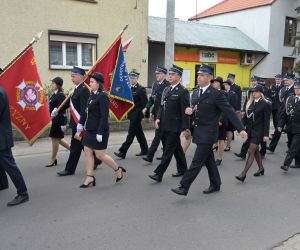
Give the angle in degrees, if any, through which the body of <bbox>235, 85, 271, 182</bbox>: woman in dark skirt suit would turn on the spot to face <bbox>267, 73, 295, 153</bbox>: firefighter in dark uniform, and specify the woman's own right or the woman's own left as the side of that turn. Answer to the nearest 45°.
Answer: approximately 135° to the woman's own right

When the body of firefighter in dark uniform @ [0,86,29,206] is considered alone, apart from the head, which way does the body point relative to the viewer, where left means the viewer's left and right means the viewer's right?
facing to the left of the viewer

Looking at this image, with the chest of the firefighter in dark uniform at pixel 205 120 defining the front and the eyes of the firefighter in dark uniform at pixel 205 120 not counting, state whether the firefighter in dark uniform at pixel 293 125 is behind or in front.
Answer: behind

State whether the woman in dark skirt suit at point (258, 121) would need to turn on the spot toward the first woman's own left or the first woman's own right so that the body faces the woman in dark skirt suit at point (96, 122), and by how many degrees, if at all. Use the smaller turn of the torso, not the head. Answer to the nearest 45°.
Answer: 0° — they already face them

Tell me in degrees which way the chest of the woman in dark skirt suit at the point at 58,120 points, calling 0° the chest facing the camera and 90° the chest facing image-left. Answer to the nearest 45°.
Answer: approximately 90°

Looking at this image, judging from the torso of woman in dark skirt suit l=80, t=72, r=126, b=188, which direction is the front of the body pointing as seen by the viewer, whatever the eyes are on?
to the viewer's left

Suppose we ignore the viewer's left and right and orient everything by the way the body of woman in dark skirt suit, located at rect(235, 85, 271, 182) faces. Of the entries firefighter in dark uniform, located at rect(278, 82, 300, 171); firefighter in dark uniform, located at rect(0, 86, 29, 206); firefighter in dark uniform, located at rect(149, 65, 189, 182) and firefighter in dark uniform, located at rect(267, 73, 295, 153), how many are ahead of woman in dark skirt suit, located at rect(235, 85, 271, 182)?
2

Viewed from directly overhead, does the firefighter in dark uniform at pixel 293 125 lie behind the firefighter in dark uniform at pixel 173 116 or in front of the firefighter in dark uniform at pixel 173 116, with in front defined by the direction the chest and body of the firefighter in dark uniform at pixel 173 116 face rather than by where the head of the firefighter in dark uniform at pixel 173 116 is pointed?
behind

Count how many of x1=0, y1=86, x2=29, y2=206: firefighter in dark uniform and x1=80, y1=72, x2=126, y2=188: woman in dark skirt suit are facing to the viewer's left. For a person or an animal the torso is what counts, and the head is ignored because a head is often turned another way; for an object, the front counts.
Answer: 2

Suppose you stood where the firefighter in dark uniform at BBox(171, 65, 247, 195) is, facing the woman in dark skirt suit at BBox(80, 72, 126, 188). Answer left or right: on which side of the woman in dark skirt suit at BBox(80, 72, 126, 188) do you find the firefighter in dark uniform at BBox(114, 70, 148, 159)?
right

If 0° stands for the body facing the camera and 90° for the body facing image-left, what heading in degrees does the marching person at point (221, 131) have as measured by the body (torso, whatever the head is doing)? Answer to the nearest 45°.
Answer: approximately 45°

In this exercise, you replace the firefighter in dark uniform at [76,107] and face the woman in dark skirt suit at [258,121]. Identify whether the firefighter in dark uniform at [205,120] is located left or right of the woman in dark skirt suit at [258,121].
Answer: right

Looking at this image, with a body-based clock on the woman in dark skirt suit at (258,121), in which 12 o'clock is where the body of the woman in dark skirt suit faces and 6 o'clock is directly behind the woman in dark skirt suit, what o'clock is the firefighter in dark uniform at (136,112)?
The firefighter in dark uniform is roughly at 2 o'clock from the woman in dark skirt suit.

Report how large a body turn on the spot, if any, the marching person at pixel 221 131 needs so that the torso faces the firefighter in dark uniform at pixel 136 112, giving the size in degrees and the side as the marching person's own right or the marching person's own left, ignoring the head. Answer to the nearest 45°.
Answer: approximately 45° to the marching person's own right
